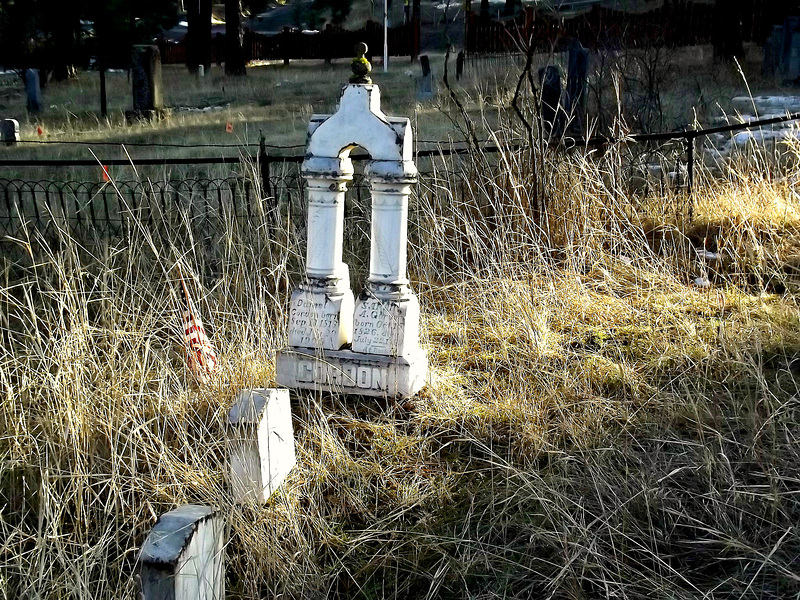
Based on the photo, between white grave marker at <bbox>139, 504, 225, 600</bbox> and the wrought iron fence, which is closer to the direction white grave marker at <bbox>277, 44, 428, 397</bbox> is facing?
the white grave marker

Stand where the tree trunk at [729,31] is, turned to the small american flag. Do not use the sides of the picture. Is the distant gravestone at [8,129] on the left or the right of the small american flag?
right

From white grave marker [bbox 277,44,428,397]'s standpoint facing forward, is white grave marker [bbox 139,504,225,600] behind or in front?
in front

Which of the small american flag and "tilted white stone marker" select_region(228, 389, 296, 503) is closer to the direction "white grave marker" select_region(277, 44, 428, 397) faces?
the tilted white stone marker

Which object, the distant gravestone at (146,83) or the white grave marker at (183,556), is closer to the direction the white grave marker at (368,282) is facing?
the white grave marker

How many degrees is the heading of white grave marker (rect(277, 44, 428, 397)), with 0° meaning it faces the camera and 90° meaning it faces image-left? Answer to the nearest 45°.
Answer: approximately 0°

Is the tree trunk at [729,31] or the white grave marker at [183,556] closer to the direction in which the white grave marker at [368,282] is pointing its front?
the white grave marker

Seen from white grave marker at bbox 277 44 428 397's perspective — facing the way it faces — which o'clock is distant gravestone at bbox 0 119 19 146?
The distant gravestone is roughly at 5 o'clock from the white grave marker.

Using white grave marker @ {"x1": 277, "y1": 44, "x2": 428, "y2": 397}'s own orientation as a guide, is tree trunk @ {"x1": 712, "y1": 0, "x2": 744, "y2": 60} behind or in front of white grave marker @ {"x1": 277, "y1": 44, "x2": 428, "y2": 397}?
behind

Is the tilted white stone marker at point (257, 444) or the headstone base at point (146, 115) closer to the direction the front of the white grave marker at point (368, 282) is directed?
the tilted white stone marker

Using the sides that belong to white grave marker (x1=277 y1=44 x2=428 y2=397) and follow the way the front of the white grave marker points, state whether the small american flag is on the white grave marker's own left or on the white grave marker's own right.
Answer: on the white grave marker's own right

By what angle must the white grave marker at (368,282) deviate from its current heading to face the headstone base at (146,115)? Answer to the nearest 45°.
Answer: approximately 180°

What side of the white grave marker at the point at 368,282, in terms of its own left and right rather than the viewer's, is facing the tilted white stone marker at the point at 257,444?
front

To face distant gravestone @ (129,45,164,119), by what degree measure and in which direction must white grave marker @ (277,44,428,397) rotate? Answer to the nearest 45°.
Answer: approximately 180°
